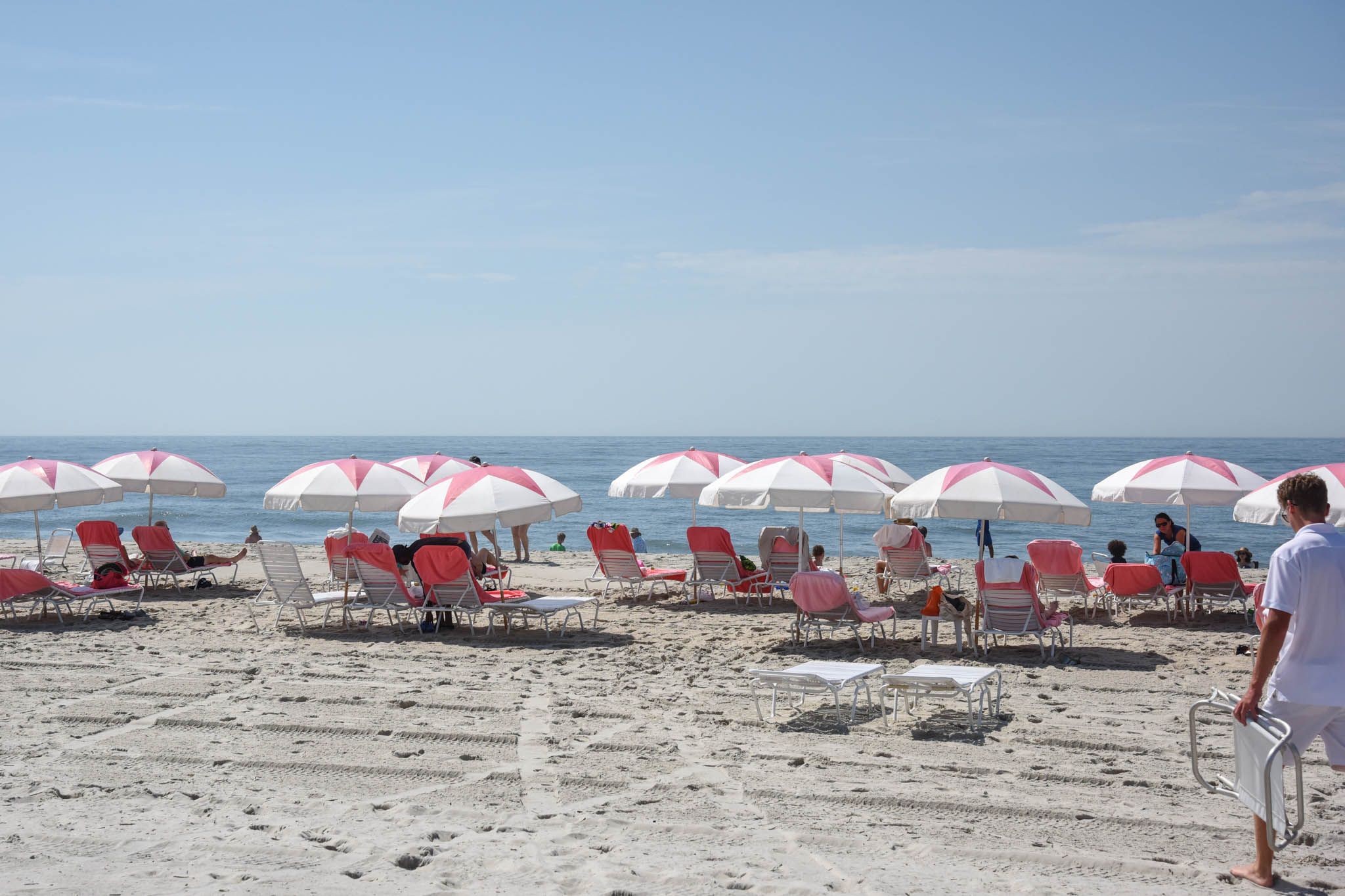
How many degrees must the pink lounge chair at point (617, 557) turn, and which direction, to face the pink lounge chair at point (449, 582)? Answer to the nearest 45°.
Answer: approximately 180°

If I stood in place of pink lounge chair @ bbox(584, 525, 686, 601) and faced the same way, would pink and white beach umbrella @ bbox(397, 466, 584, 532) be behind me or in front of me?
behind

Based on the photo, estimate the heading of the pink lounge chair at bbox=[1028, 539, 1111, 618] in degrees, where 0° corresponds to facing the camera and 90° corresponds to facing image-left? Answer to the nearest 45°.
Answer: approximately 225°

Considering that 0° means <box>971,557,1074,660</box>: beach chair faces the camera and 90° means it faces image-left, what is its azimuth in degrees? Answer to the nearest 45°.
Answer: approximately 225°

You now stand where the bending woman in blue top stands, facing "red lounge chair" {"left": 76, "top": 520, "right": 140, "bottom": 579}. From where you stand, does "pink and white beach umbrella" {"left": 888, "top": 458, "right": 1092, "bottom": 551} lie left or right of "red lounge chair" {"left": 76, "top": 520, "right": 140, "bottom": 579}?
left

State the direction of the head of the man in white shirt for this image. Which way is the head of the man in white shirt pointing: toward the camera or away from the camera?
away from the camera

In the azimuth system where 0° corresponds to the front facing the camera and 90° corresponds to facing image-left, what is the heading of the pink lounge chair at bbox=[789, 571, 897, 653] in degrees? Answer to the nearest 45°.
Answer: approximately 225°

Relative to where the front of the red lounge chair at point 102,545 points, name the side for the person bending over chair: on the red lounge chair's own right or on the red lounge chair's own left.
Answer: on the red lounge chair's own right

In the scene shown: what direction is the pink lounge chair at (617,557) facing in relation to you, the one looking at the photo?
facing away from the viewer and to the right of the viewer

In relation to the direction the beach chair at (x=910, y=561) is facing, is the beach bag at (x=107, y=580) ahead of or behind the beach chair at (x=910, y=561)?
behind

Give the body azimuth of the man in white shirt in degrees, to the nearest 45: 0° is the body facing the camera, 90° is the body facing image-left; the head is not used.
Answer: approximately 135°
